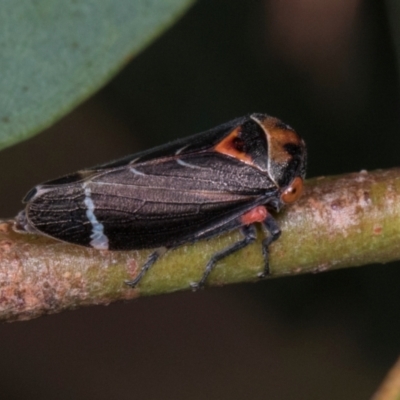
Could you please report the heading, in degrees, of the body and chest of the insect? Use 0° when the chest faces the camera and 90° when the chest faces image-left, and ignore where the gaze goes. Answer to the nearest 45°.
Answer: approximately 270°
